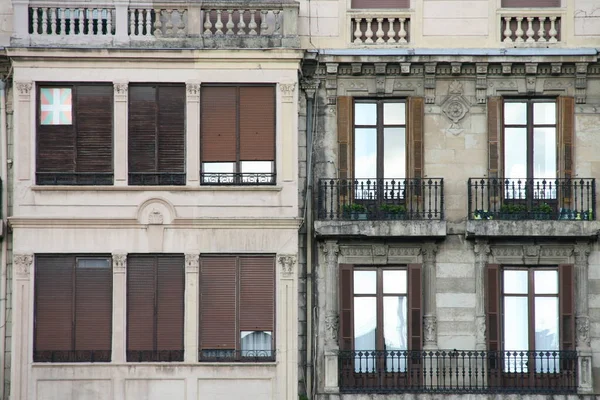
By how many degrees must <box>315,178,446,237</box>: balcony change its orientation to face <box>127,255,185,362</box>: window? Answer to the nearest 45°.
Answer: approximately 90° to its right

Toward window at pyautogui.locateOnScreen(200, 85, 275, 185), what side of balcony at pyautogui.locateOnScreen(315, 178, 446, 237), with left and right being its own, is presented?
right

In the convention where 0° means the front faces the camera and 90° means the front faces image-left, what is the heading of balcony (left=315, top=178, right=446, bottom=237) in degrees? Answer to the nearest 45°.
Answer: approximately 0°

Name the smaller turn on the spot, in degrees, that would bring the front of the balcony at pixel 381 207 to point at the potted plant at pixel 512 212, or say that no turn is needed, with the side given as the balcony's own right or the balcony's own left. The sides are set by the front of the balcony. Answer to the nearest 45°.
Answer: approximately 90° to the balcony's own left

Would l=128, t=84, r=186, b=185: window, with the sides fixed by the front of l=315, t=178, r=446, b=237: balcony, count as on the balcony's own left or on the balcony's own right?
on the balcony's own right
